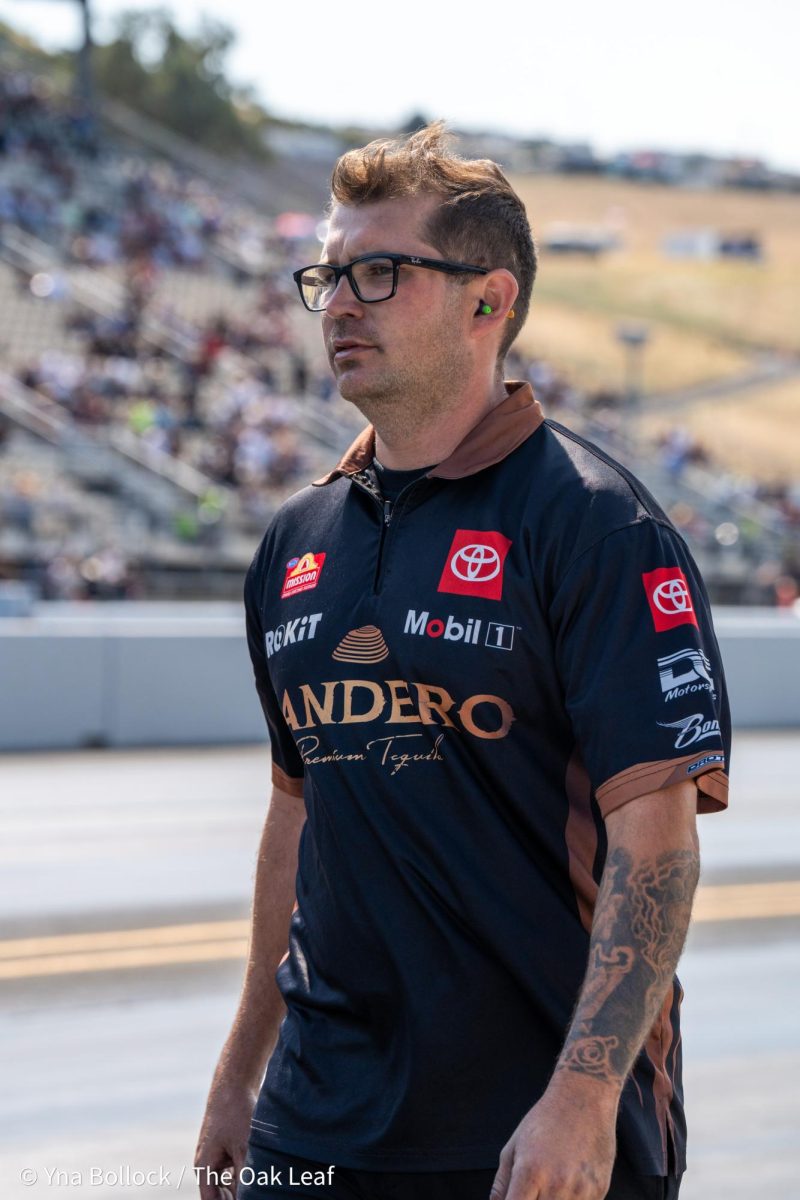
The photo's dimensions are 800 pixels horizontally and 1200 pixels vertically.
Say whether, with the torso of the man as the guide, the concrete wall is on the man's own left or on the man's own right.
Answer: on the man's own right

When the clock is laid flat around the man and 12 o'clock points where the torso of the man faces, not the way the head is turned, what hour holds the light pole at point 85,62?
The light pole is roughly at 4 o'clock from the man.

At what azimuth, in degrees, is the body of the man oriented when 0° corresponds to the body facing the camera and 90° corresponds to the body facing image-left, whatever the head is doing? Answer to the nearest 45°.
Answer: approximately 45°
